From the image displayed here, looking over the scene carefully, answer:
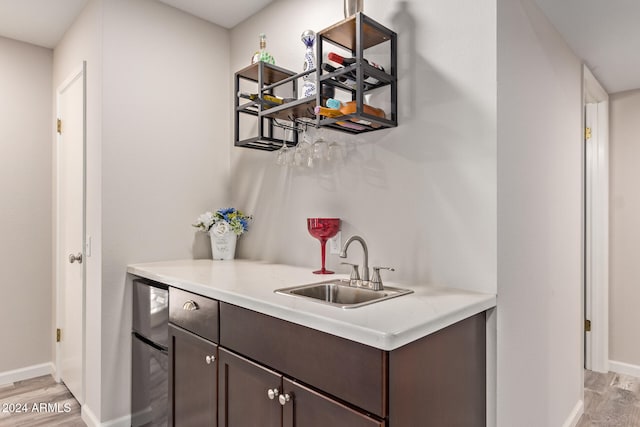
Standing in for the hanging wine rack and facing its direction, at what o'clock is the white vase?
The white vase is roughly at 3 o'clock from the hanging wine rack.

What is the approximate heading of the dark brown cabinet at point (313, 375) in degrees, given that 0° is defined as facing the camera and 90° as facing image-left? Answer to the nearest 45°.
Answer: approximately 45°

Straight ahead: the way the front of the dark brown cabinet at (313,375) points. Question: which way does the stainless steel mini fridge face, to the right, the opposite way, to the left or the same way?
the same way

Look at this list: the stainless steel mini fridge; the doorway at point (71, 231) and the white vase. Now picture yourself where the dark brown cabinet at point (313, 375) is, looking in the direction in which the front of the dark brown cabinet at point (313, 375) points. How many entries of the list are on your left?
0

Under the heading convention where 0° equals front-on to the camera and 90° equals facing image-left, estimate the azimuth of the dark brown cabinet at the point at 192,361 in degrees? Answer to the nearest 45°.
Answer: approximately 45°

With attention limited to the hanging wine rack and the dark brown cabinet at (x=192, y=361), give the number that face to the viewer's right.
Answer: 0

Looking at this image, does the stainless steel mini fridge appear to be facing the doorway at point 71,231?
no

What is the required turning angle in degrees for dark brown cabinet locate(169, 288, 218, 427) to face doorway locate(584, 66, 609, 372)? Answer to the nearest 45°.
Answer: approximately 135° to its left

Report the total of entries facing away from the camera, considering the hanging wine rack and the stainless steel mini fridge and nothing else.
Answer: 0

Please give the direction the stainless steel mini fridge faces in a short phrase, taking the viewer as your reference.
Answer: facing the viewer and to the left of the viewer

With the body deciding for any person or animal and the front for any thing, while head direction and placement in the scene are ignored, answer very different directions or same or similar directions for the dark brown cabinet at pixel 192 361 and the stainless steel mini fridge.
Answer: same or similar directions

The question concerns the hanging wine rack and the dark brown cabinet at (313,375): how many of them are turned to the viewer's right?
0

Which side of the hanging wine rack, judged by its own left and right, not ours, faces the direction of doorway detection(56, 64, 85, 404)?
right

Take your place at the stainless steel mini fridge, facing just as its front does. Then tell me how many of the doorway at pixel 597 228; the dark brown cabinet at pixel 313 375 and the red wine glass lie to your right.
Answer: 0

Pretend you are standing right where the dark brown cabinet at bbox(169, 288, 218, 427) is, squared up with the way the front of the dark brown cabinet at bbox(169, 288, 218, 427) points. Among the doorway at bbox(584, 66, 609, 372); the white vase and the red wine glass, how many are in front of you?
0

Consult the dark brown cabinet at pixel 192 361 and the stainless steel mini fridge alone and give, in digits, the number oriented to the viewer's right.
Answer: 0
